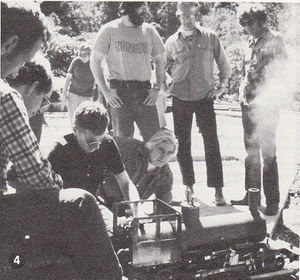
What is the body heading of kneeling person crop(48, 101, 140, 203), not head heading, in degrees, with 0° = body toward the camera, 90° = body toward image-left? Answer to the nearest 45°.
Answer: approximately 315°

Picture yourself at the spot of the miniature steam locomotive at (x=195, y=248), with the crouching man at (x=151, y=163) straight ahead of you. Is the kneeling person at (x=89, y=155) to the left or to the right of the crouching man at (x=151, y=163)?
left

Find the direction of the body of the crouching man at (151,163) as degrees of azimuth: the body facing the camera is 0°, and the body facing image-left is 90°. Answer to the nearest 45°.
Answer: approximately 315°

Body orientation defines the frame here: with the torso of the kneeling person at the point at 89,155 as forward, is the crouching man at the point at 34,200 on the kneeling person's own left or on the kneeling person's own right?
on the kneeling person's own right

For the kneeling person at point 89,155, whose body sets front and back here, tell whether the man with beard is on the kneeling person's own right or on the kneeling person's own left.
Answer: on the kneeling person's own left

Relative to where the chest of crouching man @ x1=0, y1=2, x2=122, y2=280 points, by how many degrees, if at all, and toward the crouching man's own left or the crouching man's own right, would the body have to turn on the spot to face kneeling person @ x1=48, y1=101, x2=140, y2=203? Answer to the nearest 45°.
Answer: approximately 90° to the crouching man's own left

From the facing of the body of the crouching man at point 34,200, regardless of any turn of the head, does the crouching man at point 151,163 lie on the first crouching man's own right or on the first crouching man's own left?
on the first crouching man's own left

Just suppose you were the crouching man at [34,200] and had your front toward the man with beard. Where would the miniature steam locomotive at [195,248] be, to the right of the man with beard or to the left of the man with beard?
right

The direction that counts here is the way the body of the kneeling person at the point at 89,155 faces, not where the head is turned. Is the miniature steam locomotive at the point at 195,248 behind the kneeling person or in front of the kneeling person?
in front
